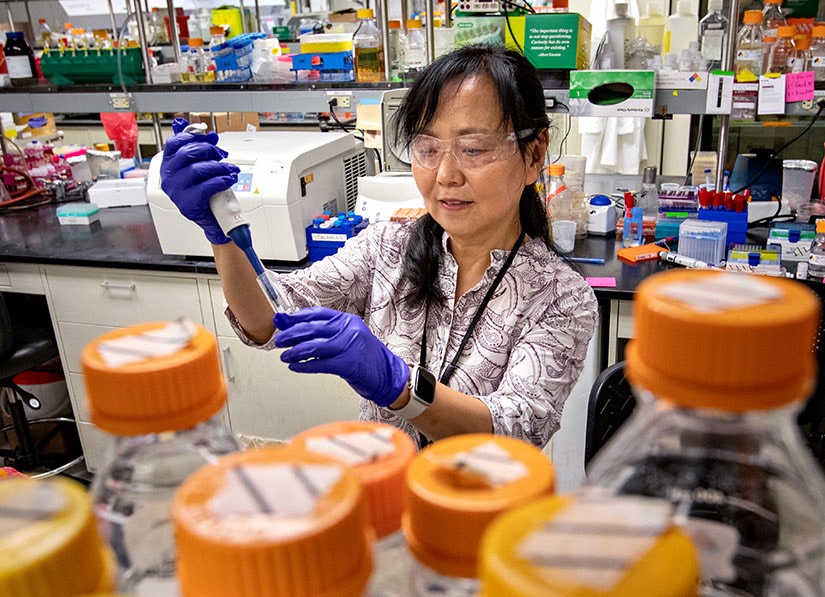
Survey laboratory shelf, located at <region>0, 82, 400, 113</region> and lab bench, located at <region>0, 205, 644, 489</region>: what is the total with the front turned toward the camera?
2

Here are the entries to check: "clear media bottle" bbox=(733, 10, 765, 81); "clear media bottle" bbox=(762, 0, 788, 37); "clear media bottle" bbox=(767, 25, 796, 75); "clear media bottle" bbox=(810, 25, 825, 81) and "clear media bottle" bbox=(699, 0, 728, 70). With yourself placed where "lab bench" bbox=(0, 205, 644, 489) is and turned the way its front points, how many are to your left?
5

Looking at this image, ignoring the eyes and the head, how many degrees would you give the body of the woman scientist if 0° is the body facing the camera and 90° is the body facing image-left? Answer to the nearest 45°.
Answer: approximately 45°

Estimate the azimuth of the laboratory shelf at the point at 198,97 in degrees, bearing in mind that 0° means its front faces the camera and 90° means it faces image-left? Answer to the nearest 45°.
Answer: approximately 0°

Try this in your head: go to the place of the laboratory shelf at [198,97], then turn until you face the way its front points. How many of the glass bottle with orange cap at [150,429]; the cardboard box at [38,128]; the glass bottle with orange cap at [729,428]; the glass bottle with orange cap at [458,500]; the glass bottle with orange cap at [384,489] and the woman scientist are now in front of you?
5

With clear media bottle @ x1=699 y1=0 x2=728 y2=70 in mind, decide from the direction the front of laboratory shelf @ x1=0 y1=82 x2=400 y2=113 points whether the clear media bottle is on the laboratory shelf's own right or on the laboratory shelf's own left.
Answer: on the laboratory shelf's own left

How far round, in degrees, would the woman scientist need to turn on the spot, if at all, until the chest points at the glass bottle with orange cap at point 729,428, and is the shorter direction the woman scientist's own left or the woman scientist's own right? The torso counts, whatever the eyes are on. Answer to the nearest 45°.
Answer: approximately 45° to the woman scientist's own left

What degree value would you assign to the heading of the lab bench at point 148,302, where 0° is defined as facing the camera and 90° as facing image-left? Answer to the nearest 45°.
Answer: approximately 0°

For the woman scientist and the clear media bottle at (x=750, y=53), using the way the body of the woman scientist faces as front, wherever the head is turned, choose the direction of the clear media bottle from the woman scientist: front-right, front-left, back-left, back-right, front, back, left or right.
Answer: back

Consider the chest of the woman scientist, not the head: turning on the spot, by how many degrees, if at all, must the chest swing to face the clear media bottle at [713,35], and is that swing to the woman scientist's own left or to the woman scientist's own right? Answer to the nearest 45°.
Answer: approximately 180°

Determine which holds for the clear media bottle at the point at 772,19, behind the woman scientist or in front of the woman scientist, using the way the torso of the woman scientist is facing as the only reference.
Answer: behind

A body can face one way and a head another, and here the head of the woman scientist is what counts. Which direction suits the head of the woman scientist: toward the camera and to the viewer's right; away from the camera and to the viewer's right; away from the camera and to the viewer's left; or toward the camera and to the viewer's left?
toward the camera and to the viewer's left

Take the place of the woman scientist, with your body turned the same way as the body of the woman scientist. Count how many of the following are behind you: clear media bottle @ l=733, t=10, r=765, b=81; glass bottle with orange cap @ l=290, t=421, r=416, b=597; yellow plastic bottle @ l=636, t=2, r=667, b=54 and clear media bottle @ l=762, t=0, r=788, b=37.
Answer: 3

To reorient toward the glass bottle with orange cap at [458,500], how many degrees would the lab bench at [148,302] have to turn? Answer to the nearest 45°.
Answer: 0° — it already faces it

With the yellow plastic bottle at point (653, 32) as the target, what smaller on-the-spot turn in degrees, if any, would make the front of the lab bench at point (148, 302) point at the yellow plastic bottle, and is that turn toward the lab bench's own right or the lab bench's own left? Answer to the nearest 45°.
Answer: approximately 90° to the lab bench's own left

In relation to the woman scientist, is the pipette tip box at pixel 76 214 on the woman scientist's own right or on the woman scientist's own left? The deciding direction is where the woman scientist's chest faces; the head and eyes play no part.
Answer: on the woman scientist's own right

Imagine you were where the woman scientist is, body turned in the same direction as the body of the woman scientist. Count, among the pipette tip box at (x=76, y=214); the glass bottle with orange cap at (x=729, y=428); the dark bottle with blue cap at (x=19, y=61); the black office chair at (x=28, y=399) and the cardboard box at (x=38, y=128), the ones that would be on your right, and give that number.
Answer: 4

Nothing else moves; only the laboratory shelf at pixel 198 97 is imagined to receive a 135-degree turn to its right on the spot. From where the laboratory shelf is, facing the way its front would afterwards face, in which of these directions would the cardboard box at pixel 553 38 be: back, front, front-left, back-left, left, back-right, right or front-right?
back
